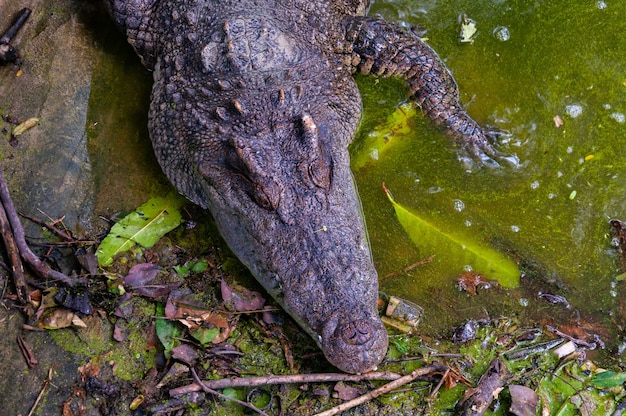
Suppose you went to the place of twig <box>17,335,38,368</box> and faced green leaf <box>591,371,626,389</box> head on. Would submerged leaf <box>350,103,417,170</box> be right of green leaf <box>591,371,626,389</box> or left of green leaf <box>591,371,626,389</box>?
left

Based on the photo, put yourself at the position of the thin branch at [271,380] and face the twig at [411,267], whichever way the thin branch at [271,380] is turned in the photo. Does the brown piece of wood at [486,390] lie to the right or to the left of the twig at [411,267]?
right

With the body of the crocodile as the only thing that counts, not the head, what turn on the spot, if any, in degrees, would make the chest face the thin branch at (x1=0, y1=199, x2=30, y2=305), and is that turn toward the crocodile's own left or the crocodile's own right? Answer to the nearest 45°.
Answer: approximately 45° to the crocodile's own right

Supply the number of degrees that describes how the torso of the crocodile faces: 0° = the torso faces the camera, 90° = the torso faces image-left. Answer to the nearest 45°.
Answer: approximately 0°

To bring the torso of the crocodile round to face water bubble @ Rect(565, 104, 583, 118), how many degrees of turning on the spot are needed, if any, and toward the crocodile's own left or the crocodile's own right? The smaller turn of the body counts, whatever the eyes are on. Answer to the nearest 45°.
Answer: approximately 135° to the crocodile's own left

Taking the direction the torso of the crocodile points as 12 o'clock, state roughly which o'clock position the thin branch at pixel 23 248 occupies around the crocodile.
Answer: The thin branch is roughly at 2 o'clock from the crocodile.

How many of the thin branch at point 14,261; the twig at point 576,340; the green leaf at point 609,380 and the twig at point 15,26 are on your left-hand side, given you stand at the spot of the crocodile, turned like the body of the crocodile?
2

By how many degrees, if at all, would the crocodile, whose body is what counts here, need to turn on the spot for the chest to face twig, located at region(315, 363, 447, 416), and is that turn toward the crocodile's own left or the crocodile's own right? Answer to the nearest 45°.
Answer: approximately 45° to the crocodile's own left

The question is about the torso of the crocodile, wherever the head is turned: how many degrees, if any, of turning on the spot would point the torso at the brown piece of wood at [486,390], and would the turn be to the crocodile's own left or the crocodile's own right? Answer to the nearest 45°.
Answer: approximately 45° to the crocodile's own left

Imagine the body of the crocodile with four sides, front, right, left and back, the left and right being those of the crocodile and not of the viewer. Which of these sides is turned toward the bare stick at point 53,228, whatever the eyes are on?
right
